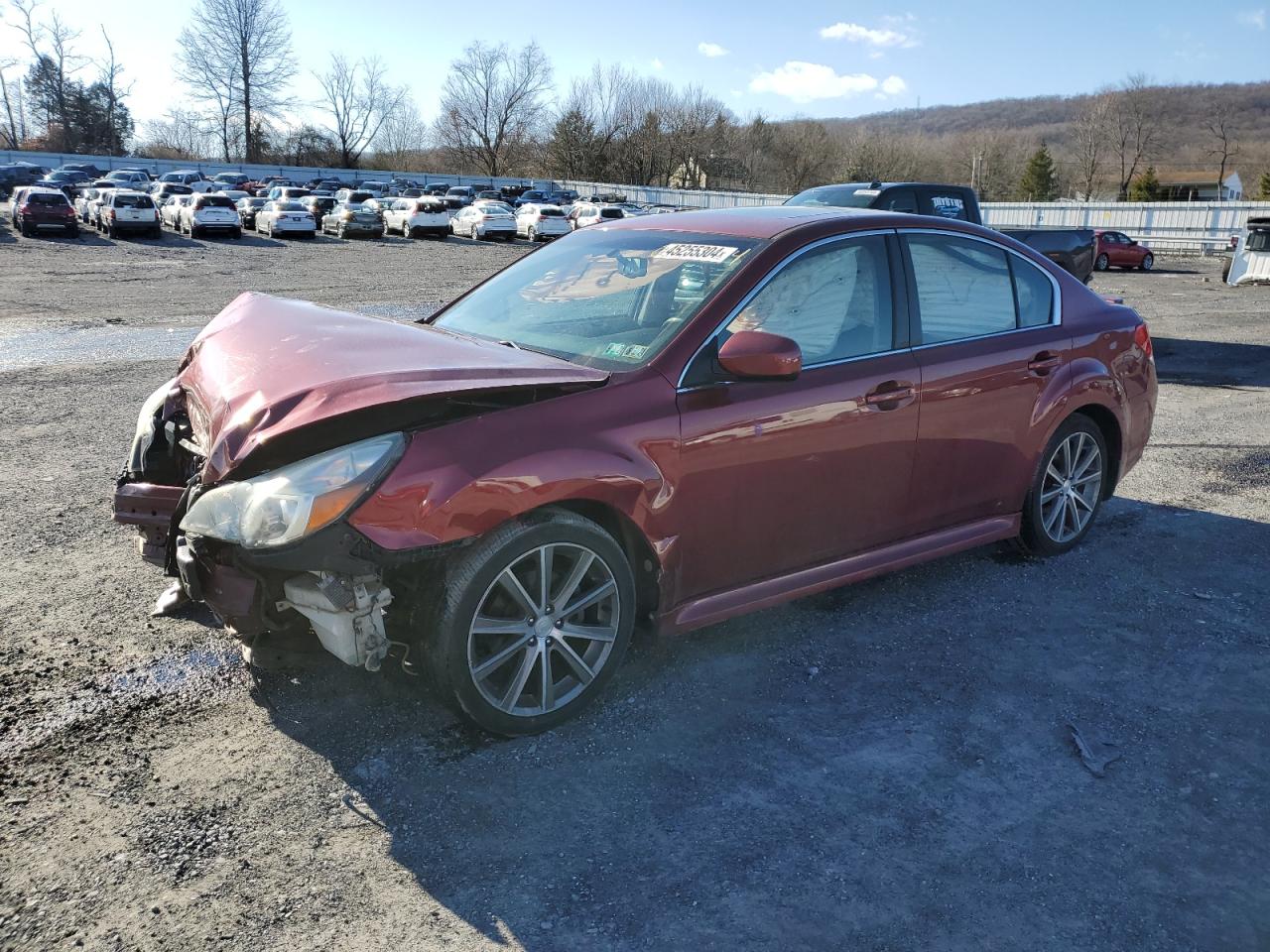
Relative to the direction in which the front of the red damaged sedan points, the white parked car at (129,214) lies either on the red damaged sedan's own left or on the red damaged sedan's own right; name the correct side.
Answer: on the red damaged sedan's own right

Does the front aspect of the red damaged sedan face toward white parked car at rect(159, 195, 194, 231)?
no

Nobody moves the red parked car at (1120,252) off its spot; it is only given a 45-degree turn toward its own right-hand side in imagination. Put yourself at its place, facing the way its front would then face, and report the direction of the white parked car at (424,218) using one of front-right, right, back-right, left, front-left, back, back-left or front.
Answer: back-right

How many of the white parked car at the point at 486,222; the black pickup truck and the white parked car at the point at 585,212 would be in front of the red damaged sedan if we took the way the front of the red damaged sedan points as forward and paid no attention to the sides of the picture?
0

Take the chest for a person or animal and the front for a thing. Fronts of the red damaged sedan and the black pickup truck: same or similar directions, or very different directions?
same or similar directions

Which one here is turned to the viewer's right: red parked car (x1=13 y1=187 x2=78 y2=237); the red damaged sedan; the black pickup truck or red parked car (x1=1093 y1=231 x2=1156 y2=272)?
red parked car (x1=1093 y1=231 x2=1156 y2=272)

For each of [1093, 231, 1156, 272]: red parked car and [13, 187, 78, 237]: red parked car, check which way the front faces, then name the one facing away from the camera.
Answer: [13, 187, 78, 237]: red parked car

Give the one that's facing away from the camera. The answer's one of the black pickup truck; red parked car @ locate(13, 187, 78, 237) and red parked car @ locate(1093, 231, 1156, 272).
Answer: red parked car @ locate(13, 187, 78, 237)

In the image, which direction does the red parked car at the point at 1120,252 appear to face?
to the viewer's right

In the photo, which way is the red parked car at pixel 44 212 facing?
away from the camera

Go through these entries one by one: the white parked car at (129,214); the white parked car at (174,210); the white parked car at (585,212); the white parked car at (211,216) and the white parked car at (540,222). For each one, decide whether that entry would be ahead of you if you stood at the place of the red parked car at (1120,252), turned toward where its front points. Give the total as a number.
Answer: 0

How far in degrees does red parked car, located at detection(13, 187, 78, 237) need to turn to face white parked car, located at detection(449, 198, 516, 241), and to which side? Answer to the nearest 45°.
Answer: approximately 90° to its right

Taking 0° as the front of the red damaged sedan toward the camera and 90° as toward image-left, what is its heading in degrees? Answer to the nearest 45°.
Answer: approximately 45°

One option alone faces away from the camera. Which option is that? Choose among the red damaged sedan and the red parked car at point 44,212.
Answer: the red parked car

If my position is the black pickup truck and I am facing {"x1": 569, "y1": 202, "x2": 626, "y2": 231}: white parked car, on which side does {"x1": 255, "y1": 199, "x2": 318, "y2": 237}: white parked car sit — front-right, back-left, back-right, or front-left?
front-left

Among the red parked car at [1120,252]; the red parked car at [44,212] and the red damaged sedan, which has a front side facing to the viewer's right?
the red parked car at [1120,252]

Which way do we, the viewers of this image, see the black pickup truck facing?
facing the viewer and to the left of the viewer

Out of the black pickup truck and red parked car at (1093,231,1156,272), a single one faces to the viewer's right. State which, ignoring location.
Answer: the red parked car

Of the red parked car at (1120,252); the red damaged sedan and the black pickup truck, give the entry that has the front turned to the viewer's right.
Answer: the red parked car

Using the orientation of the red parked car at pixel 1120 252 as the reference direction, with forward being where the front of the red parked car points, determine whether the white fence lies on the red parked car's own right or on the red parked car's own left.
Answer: on the red parked car's own left
